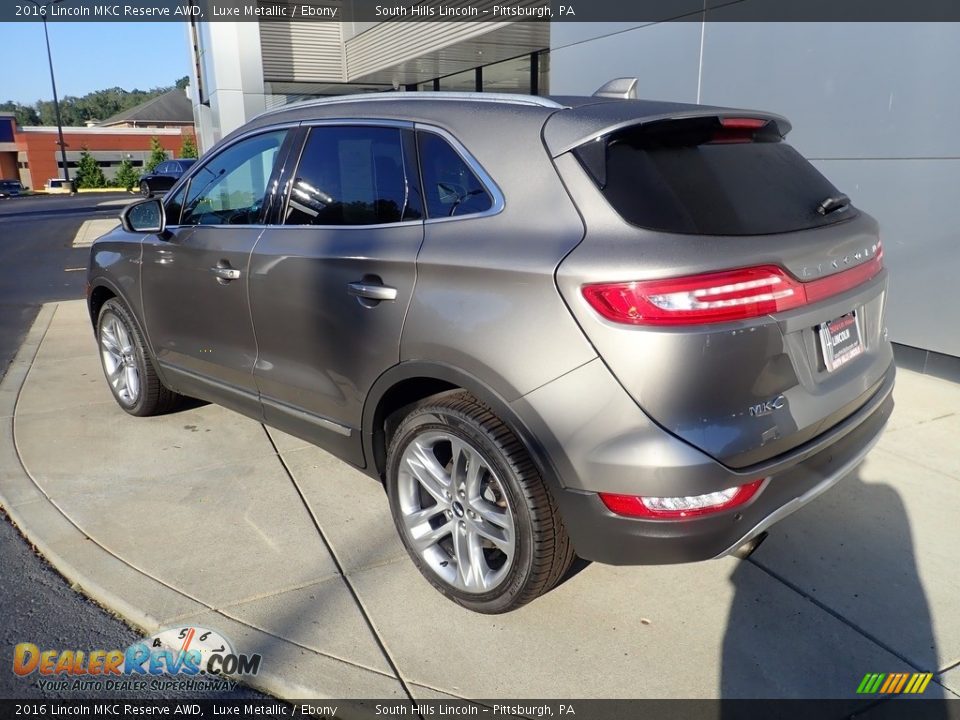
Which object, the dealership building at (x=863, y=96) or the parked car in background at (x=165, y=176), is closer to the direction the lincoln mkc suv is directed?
the parked car in background

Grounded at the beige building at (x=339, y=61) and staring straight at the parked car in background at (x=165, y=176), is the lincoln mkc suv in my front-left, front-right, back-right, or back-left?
back-left

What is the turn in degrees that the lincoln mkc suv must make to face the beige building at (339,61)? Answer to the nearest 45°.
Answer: approximately 45° to its right

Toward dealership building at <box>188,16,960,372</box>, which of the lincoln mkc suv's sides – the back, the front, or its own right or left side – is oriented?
right

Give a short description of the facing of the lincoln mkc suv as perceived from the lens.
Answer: facing away from the viewer and to the left of the viewer
